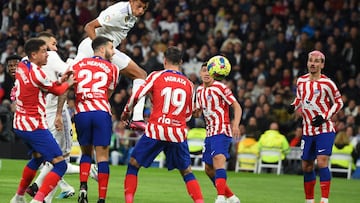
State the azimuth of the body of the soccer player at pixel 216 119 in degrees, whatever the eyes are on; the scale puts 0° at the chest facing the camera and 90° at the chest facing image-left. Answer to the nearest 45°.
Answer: approximately 45°

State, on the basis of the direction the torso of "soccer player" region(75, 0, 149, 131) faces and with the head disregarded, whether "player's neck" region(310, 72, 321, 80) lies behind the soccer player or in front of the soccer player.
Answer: in front

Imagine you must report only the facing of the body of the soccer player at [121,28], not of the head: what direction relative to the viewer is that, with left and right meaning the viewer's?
facing the viewer and to the right of the viewer

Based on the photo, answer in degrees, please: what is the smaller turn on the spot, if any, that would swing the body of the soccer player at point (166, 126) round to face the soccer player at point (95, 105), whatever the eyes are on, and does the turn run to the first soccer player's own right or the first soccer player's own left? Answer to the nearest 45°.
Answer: approximately 90° to the first soccer player's own left

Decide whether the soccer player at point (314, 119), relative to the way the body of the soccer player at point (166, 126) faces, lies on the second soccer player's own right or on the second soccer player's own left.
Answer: on the second soccer player's own right

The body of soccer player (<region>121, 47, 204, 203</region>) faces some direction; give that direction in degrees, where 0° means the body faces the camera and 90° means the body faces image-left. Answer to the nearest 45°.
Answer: approximately 180°

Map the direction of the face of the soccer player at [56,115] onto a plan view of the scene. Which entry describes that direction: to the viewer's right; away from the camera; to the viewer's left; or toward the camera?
to the viewer's right

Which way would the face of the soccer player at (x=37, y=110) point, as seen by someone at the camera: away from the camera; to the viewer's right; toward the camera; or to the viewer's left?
to the viewer's right

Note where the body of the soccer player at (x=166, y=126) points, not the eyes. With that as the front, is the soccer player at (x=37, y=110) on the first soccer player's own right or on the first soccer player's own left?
on the first soccer player's own left

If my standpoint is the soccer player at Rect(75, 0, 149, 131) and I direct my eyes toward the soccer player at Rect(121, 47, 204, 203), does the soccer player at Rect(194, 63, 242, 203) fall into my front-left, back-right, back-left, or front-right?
front-left

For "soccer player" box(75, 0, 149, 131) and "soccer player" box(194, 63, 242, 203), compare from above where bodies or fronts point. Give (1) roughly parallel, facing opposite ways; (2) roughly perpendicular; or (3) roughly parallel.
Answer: roughly perpendicular

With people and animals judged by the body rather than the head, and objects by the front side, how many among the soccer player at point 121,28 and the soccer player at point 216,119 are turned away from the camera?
0
